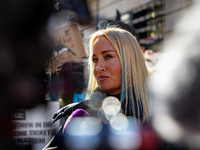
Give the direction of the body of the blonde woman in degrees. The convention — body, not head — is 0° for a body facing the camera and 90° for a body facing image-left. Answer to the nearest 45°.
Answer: approximately 45°

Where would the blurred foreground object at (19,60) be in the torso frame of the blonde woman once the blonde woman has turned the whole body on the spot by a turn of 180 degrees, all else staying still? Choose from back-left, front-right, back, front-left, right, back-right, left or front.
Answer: back-left

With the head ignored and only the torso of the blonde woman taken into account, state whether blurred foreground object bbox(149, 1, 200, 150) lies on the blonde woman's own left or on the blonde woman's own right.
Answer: on the blonde woman's own left

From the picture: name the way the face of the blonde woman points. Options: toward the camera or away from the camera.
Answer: toward the camera
